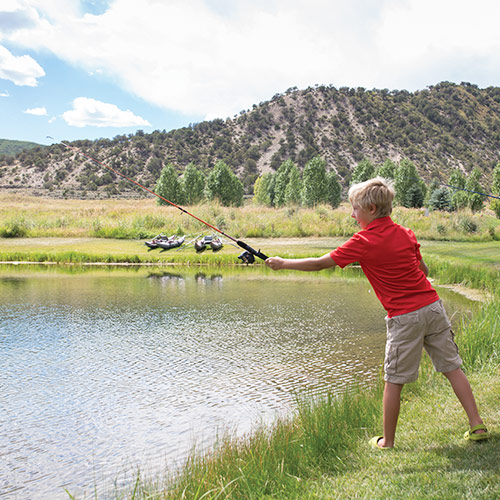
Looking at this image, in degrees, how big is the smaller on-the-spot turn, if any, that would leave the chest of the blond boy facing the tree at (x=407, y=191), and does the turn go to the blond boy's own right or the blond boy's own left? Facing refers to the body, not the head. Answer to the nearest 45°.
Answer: approximately 45° to the blond boy's own right

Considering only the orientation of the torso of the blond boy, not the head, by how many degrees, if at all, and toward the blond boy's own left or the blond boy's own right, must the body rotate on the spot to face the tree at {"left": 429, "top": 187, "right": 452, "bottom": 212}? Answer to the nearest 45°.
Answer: approximately 45° to the blond boy's own right

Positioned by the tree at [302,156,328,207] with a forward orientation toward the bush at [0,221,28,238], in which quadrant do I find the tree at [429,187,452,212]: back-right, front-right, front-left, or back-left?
back-left

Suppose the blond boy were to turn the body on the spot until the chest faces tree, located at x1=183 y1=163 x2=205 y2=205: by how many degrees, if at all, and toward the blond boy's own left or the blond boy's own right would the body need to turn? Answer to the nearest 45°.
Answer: approximately 45° to the blond boy's own right

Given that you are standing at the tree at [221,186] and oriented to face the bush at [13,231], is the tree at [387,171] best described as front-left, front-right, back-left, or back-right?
back-left

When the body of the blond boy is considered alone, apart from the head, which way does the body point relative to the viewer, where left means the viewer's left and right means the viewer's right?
facing away from the viewer and to the left of the viewer

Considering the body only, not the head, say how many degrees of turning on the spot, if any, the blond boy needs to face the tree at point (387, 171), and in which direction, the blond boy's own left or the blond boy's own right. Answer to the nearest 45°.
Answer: approximately 45° to the blond boy's own right

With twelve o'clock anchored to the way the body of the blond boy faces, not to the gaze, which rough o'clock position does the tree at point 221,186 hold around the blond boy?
The tree is roughly at 1 o'clock from the blond boy.
